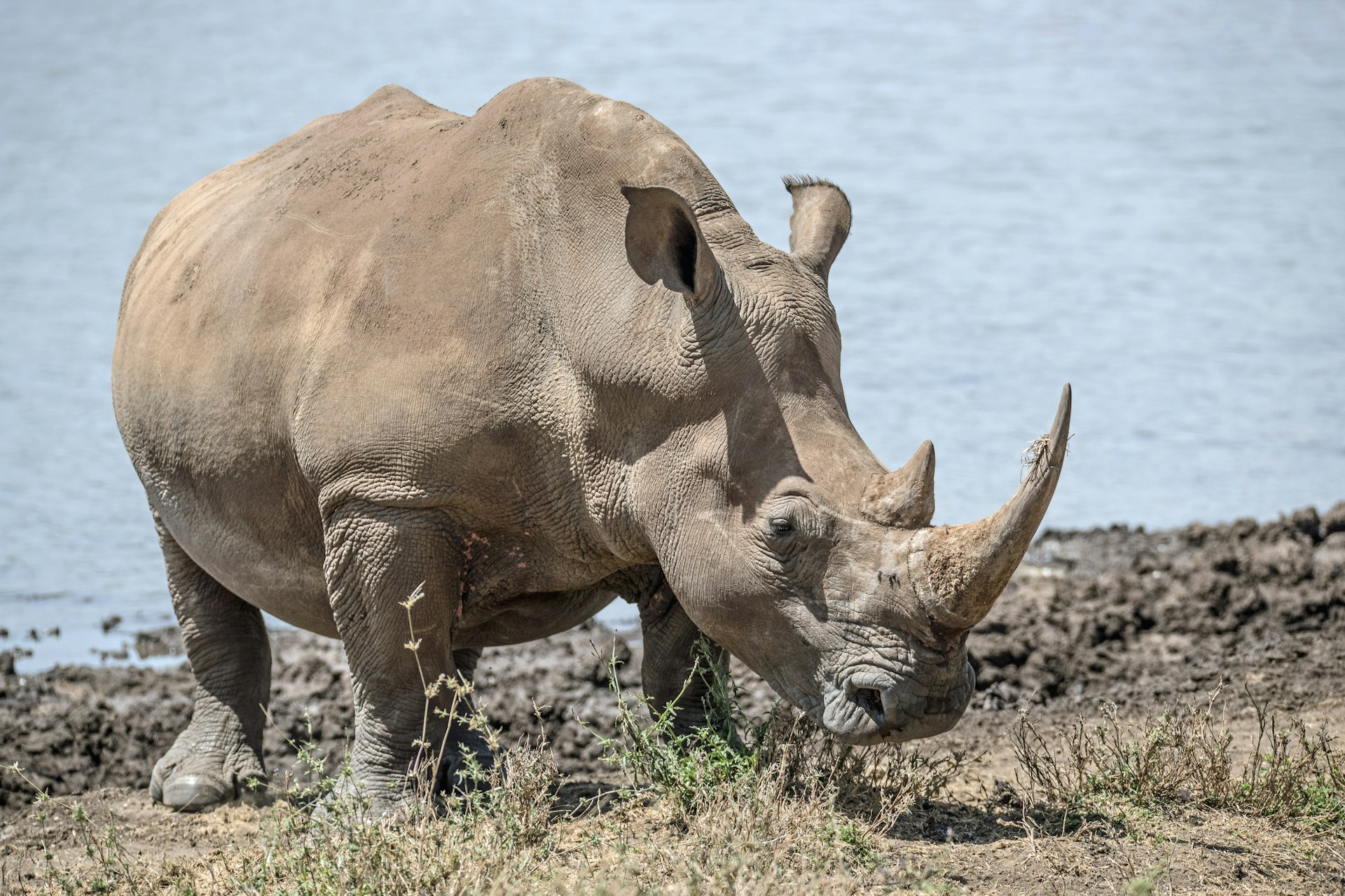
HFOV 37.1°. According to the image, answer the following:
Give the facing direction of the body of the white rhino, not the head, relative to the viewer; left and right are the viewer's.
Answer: facing the viewer and to the right of the viewer
